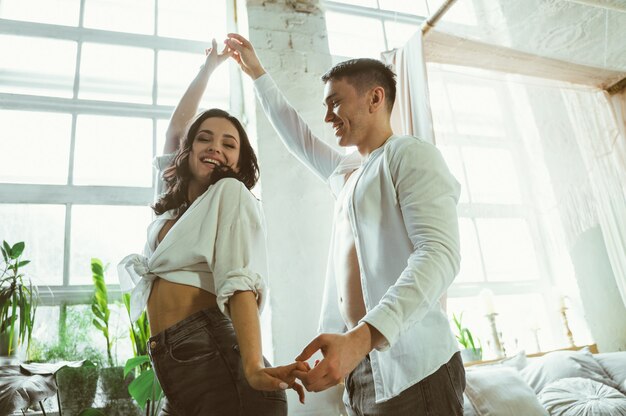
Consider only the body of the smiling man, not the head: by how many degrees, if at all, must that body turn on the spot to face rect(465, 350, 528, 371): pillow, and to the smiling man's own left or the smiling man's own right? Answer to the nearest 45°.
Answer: approximately 90° to the smiling man's own right

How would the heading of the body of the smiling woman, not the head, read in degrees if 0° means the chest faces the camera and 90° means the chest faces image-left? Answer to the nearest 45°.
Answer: approximately 45°

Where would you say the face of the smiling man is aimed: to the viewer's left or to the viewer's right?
to the viewer's left

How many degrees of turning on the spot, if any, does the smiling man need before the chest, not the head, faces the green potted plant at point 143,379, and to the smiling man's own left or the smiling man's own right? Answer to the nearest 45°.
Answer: approximately 45° to the smiling man's own right

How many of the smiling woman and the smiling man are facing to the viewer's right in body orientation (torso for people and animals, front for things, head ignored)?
0

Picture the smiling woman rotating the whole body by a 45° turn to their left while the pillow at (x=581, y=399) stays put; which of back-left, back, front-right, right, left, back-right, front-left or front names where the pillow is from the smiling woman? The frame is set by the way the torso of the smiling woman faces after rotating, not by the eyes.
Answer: back-left

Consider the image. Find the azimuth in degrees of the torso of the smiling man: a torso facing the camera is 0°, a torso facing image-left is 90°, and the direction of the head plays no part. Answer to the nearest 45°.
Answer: approximately 90°

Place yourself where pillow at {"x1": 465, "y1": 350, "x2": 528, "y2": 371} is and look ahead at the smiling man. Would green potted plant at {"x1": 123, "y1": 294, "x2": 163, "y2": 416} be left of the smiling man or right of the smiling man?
right

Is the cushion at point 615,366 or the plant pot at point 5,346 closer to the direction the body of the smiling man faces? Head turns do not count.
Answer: the plant pot
